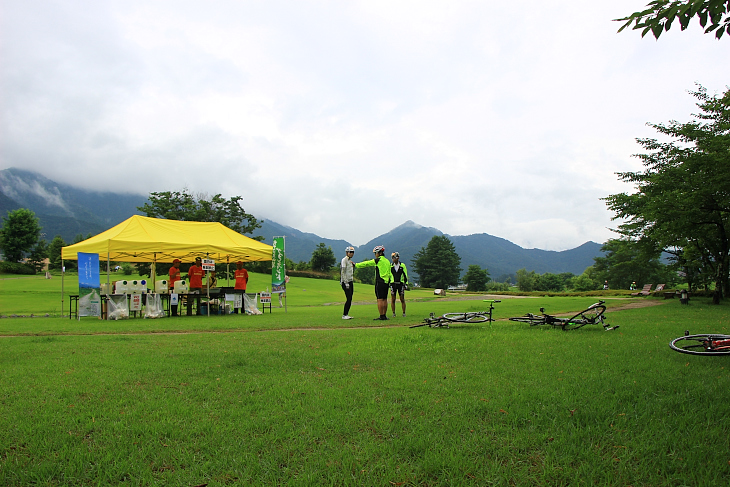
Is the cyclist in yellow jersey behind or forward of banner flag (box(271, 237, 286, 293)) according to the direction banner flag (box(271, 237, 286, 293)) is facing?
forward

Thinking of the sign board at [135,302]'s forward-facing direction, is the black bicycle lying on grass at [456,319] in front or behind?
in front

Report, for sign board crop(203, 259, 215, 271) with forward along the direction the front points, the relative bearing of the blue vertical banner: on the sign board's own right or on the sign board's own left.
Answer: on the sign board's own right

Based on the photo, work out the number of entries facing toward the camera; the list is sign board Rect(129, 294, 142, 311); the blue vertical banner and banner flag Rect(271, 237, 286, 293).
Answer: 3

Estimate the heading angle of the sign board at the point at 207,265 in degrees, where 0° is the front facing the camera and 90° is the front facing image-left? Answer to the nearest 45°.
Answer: approximately 0°

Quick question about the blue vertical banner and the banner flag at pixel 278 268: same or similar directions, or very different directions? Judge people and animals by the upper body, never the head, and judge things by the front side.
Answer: same or similar directions

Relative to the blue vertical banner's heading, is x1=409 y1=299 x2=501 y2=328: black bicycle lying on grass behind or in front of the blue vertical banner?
in front

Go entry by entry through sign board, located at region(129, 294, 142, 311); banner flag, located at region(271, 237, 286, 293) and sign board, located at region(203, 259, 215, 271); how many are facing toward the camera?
3

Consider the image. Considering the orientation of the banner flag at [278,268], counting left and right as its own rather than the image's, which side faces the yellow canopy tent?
right

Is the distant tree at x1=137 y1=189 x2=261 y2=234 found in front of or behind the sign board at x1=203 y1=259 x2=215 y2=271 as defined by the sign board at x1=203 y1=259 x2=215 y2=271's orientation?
behind

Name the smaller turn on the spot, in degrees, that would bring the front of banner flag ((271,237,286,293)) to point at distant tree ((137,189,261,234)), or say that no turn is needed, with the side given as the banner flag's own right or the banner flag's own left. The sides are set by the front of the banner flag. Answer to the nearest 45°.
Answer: approximately 180°

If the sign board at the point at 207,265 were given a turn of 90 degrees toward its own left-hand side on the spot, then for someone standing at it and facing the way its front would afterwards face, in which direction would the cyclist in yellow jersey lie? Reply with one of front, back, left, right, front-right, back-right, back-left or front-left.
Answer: front-right

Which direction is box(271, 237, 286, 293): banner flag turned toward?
toward the camera

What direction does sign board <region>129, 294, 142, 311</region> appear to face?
toward the camera
